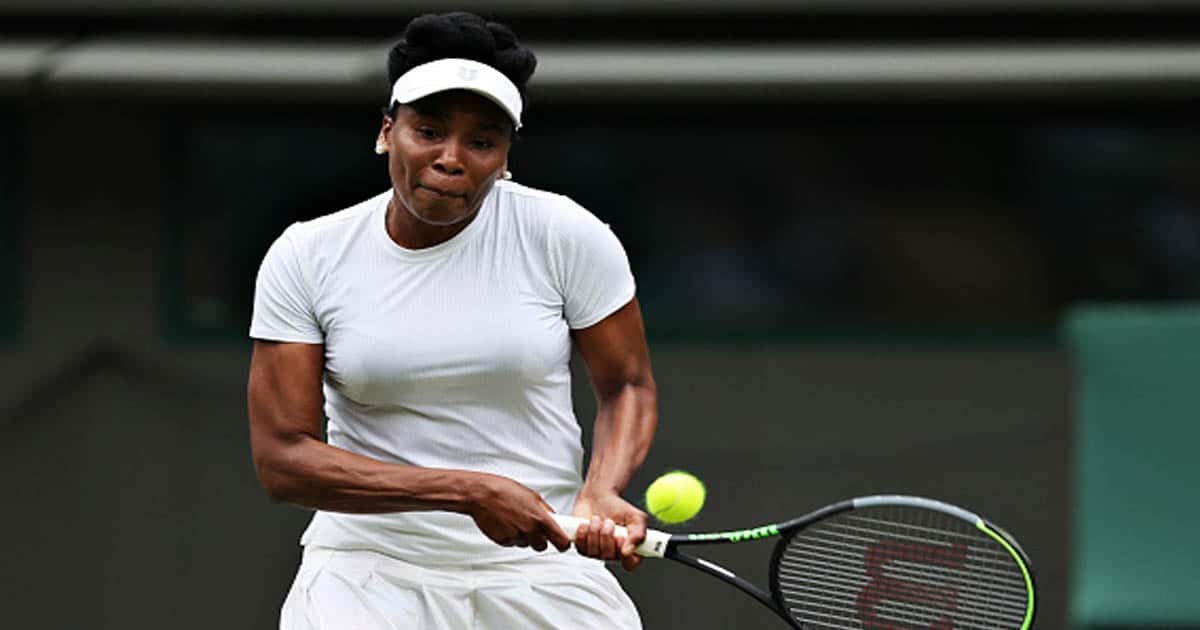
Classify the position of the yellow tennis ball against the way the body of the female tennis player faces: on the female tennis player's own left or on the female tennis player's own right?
on the female tennis player's own left

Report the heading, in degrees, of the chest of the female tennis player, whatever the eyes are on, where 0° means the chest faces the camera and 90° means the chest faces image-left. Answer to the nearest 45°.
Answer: approximately 0°
